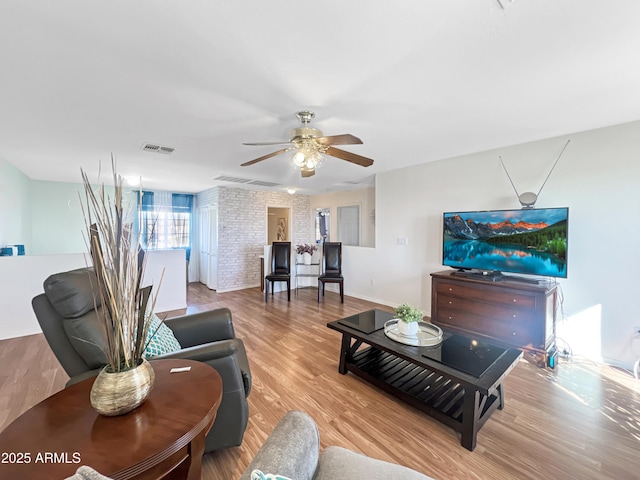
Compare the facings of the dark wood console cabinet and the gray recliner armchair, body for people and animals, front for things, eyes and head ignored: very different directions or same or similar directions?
very different directions

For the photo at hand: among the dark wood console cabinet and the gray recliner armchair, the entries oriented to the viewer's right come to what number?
1

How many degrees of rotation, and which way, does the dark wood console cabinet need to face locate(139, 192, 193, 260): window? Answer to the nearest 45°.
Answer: approximately 45° to its right

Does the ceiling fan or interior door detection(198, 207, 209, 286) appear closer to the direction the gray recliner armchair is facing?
the ceiling fan

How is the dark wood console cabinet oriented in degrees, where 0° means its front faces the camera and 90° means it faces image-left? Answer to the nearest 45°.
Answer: approximately 45°

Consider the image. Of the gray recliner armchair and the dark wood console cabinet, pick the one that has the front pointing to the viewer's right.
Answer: the gray recliner armchair

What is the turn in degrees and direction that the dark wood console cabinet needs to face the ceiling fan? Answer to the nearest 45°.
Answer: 0° — it already faces it

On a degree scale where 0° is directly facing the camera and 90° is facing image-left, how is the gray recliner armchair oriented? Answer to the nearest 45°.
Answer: approximately 270°

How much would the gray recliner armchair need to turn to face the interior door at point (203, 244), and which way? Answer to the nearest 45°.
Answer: approximately 90° to its left
